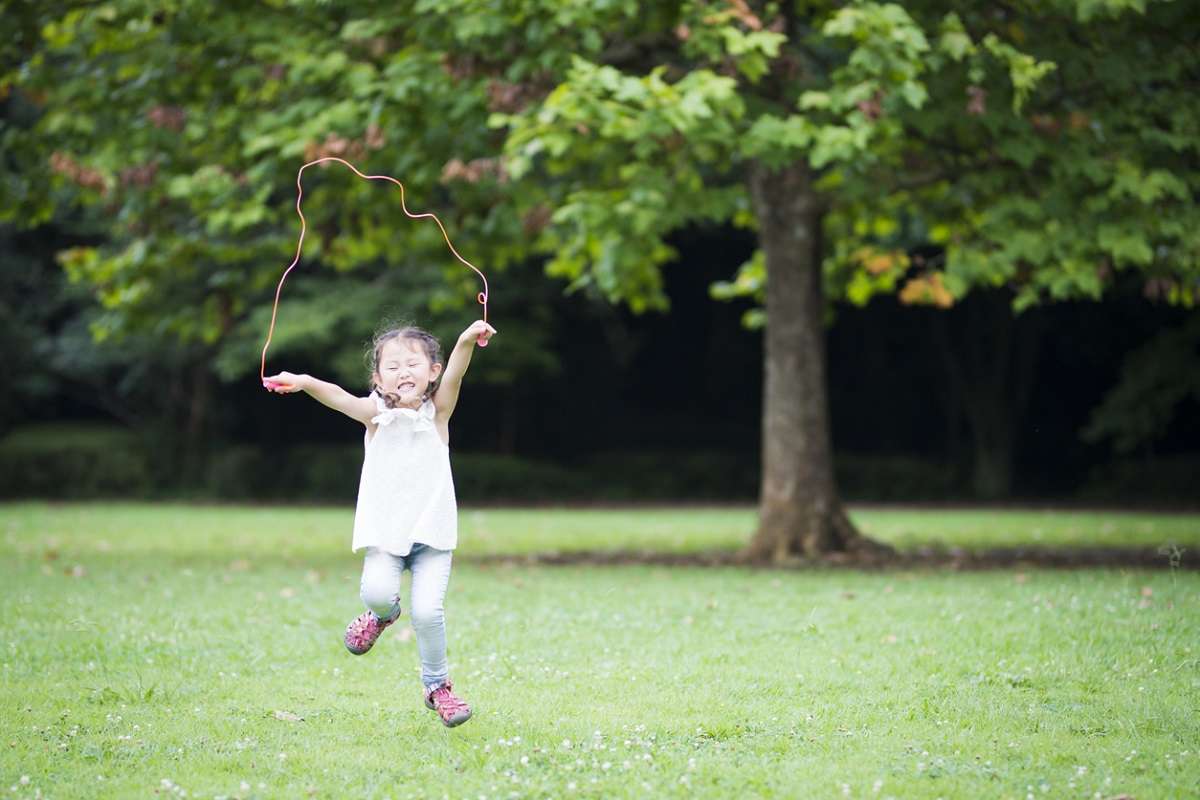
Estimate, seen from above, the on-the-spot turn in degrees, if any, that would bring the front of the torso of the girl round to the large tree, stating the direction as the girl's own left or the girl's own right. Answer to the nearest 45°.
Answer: approximately 180°

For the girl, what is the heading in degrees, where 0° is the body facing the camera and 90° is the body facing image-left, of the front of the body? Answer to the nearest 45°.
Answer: approximately 0°
